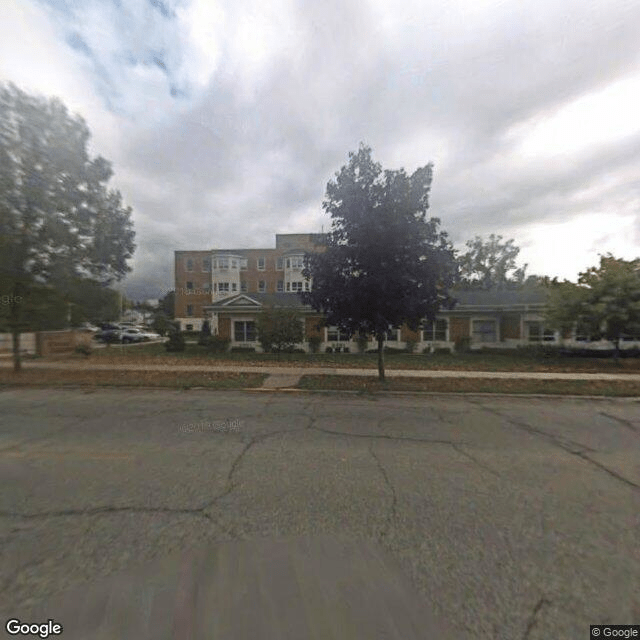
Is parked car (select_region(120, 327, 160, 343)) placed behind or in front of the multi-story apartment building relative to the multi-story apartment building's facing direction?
in front

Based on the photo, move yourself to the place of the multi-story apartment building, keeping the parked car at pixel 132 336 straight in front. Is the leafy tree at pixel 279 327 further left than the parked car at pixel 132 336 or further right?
left

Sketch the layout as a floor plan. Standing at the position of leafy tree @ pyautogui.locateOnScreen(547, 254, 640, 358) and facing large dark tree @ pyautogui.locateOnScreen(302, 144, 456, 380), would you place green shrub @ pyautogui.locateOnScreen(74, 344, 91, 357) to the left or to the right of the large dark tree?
right

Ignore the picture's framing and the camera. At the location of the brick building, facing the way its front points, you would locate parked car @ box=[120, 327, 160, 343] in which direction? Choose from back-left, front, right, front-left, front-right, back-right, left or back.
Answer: right

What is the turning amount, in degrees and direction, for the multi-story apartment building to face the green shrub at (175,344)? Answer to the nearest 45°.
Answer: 0° — it already faces it

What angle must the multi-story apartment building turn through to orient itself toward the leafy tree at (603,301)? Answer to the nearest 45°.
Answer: approximately 45° to its left

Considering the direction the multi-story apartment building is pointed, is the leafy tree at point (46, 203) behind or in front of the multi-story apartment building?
in front

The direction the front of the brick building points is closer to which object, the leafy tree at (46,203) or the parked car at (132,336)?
the leafy tree

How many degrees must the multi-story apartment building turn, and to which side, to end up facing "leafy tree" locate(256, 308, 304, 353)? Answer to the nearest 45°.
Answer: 0° — it already faces it

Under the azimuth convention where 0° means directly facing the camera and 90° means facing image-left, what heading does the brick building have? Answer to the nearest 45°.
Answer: approximately 0°
